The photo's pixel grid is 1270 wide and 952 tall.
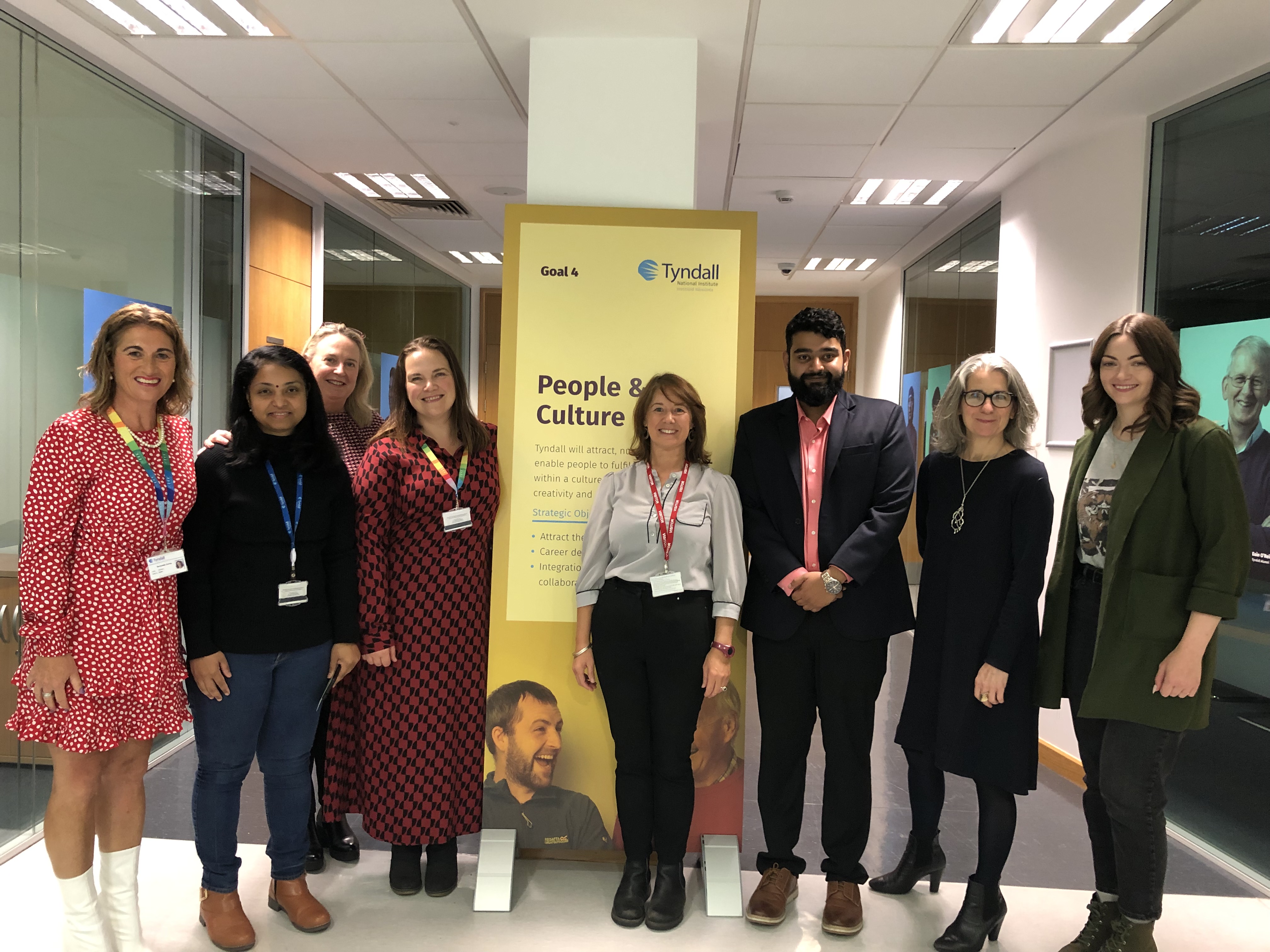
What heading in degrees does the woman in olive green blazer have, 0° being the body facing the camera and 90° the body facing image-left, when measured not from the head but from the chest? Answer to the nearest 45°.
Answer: approximately 45°

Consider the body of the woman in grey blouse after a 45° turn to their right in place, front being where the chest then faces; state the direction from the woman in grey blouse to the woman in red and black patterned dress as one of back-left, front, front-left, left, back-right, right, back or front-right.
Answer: front-right

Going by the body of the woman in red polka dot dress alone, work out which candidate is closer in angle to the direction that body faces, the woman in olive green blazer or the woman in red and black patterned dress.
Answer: the woman in olive green blazer

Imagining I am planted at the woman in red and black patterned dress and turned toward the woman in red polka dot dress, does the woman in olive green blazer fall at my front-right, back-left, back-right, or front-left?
back-left
